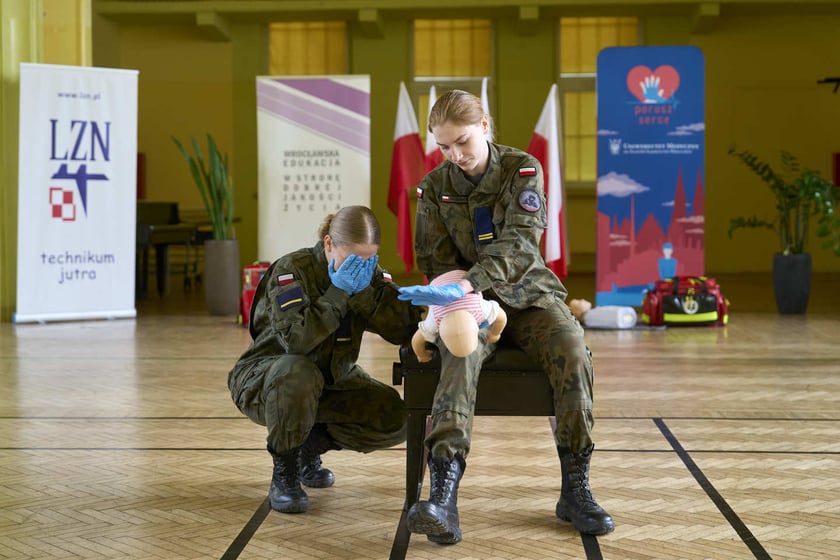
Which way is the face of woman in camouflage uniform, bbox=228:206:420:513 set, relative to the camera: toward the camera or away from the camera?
toward the camera

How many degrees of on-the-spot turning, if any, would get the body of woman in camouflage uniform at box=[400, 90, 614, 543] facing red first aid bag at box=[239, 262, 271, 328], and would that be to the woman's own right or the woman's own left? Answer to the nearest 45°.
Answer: approximately 135° to the woman's own right

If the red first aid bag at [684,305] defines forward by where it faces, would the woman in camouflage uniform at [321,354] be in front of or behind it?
in front

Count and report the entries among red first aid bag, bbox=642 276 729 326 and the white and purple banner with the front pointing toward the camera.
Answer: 2

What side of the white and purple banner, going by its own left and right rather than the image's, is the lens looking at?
front

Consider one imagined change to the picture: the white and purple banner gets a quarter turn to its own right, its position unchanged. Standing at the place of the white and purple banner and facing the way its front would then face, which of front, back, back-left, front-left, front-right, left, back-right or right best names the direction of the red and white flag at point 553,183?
back

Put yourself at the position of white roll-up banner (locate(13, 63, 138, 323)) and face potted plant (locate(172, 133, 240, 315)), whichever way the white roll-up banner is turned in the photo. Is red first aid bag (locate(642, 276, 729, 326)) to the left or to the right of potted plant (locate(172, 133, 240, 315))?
right

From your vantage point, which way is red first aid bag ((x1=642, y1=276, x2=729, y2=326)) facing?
toward the camera

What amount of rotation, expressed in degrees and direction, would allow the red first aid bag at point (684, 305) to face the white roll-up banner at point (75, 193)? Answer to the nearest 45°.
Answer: approximately 90° to its right

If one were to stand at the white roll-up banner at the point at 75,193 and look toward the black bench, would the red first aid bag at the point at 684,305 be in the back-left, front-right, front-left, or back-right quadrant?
front-left

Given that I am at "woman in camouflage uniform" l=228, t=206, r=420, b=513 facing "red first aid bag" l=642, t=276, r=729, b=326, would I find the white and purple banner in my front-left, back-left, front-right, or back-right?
front-left

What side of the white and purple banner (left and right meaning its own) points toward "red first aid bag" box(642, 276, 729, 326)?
left

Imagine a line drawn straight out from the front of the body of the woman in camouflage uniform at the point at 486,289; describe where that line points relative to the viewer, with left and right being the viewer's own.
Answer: facing the viewer and to the left of the viewer

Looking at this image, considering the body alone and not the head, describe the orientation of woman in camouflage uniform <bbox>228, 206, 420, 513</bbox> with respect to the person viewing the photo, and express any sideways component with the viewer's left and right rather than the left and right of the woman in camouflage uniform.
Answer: facing the viewer and to the right of the viewer
